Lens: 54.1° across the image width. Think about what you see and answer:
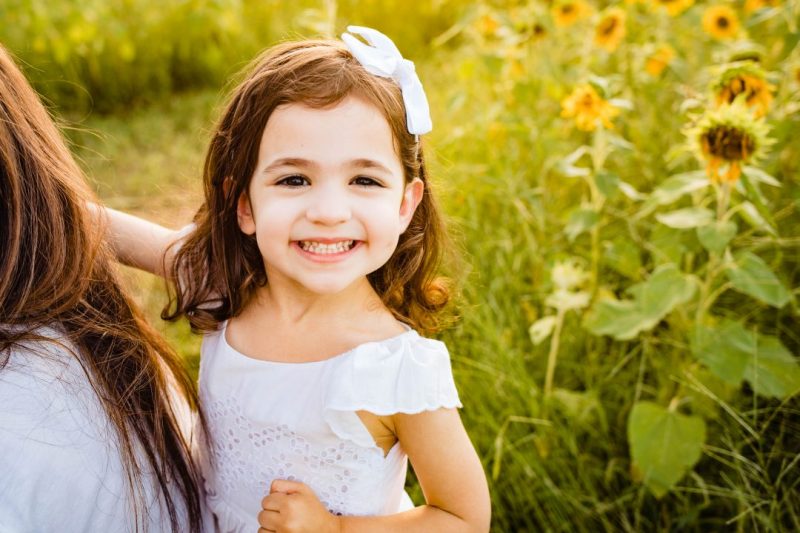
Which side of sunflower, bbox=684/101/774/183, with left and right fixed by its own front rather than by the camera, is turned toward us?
front

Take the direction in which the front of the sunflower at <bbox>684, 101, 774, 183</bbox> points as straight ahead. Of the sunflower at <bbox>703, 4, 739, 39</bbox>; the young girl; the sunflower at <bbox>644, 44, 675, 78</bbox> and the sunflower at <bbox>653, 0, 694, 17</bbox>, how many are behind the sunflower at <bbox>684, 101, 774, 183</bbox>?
3

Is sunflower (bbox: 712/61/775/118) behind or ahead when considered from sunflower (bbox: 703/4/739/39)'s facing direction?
ahead

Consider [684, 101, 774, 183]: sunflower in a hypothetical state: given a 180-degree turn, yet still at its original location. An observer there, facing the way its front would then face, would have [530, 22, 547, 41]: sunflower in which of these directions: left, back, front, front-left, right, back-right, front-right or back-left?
front-left

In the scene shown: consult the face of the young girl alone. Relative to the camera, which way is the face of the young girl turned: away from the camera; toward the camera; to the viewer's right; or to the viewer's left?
toward the camera

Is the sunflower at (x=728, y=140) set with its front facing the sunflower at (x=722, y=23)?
no

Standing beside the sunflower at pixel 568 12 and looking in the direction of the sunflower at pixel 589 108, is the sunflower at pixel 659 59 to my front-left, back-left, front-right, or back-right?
front-left

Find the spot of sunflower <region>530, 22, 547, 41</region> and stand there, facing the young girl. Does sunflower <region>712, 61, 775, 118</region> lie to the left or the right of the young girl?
left

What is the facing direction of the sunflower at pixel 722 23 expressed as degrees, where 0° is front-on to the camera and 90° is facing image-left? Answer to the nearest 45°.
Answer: approximately 0°

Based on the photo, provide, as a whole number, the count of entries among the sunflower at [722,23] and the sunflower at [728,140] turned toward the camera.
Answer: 2

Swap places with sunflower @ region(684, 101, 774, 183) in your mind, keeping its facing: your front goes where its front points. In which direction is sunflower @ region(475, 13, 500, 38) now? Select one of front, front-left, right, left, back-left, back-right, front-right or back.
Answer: back-right

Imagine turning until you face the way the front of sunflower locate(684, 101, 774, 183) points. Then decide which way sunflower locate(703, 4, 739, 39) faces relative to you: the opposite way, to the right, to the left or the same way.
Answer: the same way

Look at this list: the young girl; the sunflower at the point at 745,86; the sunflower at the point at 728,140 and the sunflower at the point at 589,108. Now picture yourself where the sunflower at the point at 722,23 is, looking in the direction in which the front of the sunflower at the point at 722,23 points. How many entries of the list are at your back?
0
